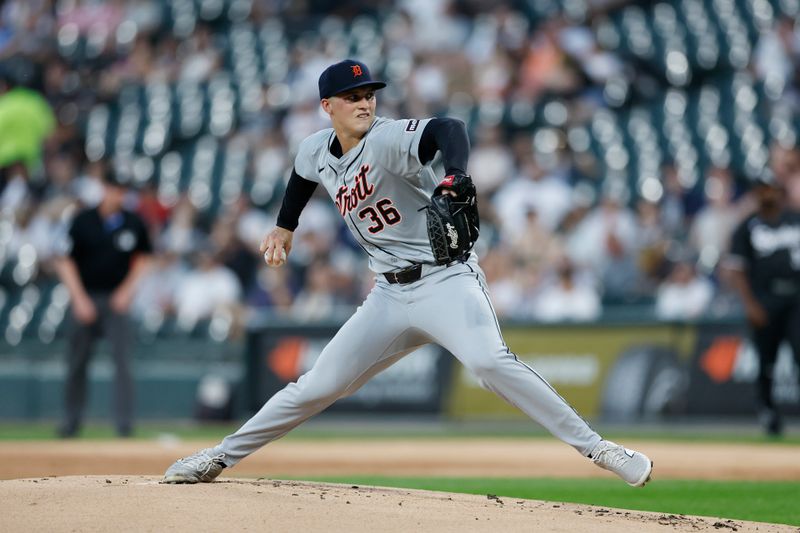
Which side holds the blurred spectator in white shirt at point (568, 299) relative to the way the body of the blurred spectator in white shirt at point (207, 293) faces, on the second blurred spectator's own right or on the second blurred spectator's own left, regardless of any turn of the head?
on the second blurred spectator's own left

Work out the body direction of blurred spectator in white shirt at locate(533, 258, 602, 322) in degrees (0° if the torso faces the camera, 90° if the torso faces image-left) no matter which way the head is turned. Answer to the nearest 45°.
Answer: approximately 0°

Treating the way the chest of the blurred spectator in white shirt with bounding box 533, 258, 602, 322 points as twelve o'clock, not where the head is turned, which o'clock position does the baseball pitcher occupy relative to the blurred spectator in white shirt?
The baseball pitcher is roughly at 12 o'clock from the blurred spectator in white shirt.

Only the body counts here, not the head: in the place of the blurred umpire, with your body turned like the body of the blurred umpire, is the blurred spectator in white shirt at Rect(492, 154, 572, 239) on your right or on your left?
on your left

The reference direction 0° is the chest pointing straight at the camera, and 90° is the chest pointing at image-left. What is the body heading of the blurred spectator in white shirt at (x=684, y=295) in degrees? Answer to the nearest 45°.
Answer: approximately 0°

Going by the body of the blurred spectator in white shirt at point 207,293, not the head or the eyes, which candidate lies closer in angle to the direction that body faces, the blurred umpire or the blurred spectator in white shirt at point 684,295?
the blurred umpire

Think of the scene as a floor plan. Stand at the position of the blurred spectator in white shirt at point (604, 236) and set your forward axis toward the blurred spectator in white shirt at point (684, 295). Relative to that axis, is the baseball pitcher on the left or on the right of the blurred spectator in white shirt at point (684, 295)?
right

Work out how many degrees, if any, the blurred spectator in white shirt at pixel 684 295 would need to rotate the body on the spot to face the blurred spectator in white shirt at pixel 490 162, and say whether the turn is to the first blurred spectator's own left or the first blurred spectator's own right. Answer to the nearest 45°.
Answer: approximately 135° to the first blurred spectator's own right
